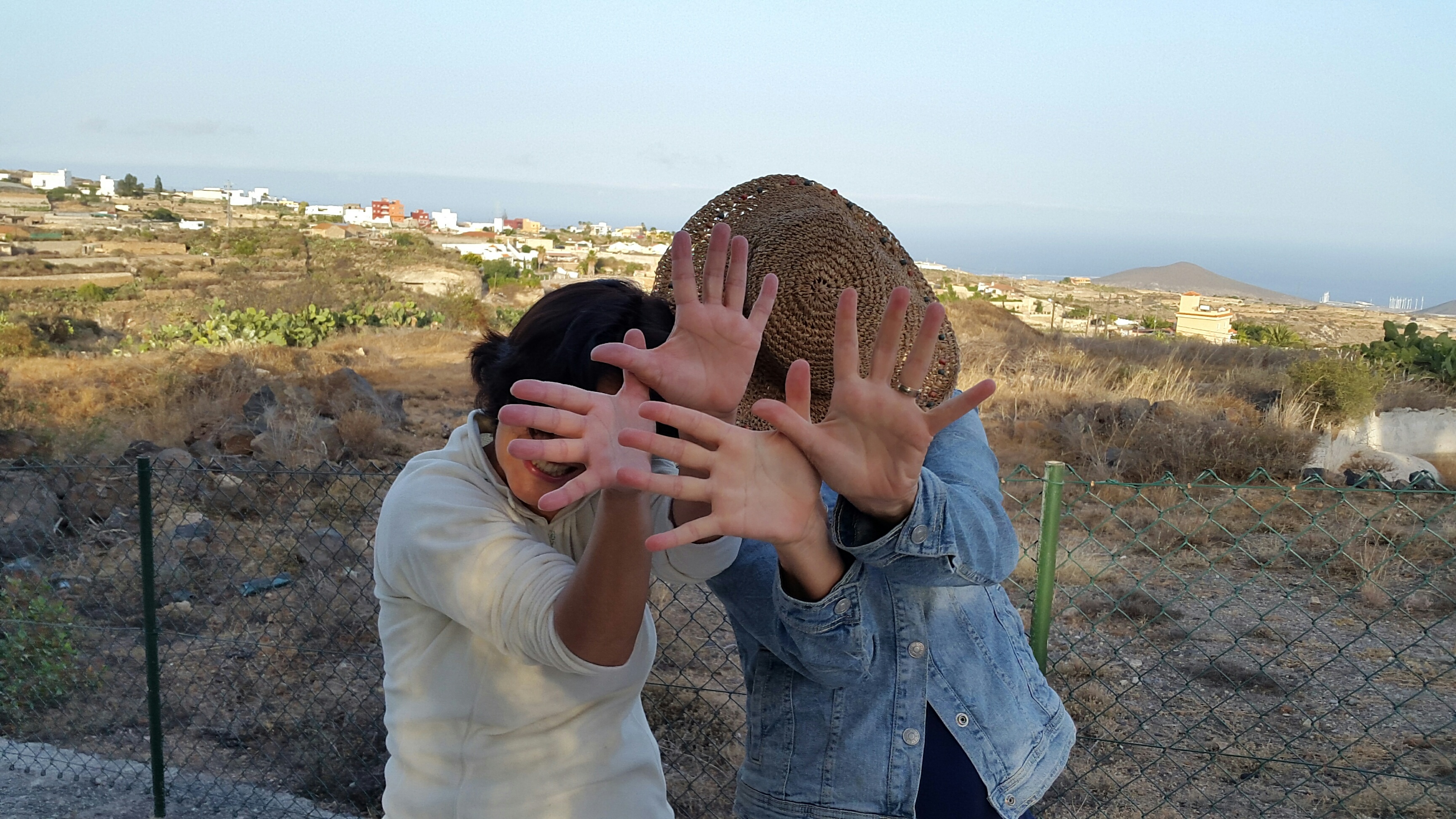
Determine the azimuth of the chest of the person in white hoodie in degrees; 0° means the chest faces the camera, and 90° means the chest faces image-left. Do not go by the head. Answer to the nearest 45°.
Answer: approximately 315°

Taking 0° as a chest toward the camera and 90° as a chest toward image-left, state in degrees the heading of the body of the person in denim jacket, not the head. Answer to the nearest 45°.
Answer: approximately 0°

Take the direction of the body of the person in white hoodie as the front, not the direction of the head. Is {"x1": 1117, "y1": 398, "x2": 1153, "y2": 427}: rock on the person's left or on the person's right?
on the person's left

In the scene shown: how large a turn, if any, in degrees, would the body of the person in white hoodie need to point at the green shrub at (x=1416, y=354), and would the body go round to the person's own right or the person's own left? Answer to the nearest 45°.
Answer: approximately 90° to the person's own left

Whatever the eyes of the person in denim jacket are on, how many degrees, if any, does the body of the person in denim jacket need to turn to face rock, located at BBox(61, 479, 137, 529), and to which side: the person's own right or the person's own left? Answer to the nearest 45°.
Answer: approximately 135° to the person's own right

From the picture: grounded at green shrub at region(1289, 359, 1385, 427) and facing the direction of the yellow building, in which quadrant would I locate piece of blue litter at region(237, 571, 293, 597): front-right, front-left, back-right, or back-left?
back-left

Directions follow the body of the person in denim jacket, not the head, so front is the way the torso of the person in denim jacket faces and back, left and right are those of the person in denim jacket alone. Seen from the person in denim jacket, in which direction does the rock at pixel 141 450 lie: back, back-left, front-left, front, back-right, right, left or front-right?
back-right

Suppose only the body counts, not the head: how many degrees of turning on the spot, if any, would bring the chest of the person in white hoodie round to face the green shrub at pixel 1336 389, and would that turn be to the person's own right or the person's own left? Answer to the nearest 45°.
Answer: approximately 90° to the person's own left

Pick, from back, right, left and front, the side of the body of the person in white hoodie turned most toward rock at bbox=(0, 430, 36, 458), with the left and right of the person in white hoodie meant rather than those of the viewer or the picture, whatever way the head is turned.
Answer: back

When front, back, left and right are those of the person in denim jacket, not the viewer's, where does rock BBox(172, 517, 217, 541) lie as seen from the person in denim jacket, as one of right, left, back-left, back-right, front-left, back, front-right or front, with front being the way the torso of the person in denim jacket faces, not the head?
back-right

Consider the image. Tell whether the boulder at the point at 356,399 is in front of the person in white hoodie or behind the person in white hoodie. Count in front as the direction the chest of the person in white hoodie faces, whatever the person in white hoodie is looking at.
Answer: behind

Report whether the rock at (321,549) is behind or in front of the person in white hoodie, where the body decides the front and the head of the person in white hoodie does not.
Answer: behind
